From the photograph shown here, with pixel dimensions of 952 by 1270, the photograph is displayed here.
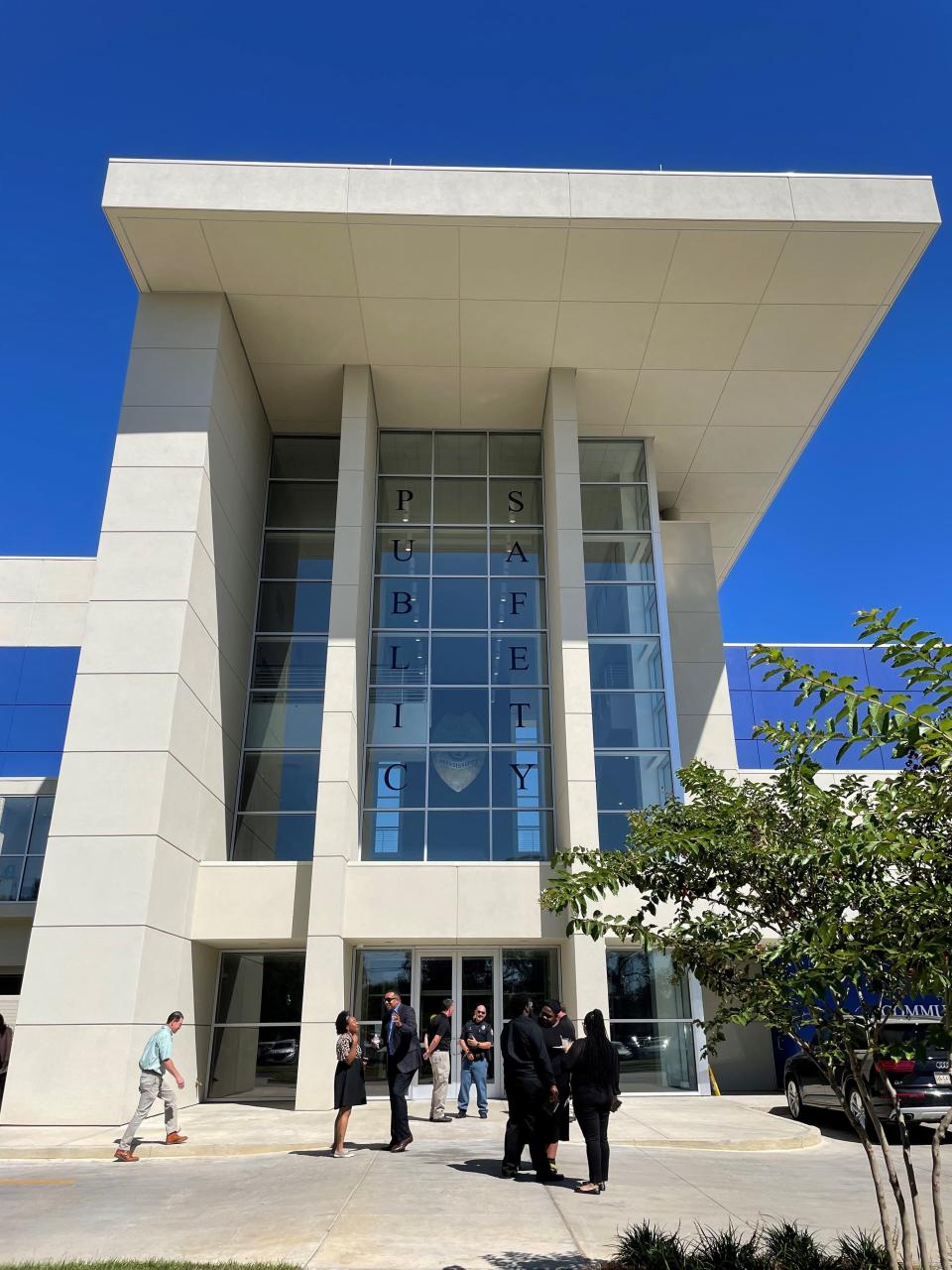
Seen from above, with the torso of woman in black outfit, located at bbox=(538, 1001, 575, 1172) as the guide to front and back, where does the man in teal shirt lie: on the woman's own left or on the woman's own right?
on the woman's own right

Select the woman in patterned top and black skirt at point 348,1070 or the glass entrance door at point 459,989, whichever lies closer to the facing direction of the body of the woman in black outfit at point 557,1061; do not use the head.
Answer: the woman in patterned top and black skirt

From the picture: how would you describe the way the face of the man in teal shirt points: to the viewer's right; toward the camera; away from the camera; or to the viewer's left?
to the viewer's right

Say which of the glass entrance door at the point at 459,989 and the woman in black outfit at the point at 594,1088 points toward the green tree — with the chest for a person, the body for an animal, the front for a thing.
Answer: the glass entrance door

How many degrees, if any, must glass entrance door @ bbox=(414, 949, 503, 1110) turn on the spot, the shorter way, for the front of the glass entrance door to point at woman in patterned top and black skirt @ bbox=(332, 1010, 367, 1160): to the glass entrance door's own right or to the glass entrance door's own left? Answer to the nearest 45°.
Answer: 0° — it already faces them

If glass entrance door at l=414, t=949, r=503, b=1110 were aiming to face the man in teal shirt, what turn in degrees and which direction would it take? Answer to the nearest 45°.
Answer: approximately 45° to its right

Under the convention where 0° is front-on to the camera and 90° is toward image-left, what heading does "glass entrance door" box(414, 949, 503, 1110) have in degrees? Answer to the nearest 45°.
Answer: approximately 0°

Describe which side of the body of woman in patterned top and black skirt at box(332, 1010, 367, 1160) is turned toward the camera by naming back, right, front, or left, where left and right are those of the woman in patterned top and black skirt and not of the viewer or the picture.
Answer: right

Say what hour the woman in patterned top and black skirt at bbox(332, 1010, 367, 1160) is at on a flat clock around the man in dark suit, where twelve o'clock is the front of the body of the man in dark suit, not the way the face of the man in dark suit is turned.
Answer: The woman in patterned top and black skirt is roughly at 12 o'clock from the man in dark suit.

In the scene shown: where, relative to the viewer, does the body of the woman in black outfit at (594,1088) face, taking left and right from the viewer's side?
facing away from the viewer and to the left of the viewer

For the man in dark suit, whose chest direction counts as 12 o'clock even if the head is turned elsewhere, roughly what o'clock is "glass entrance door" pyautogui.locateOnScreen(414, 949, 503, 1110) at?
The glass entrance door is roughly at 5 o'clock from the man in dark suit.
